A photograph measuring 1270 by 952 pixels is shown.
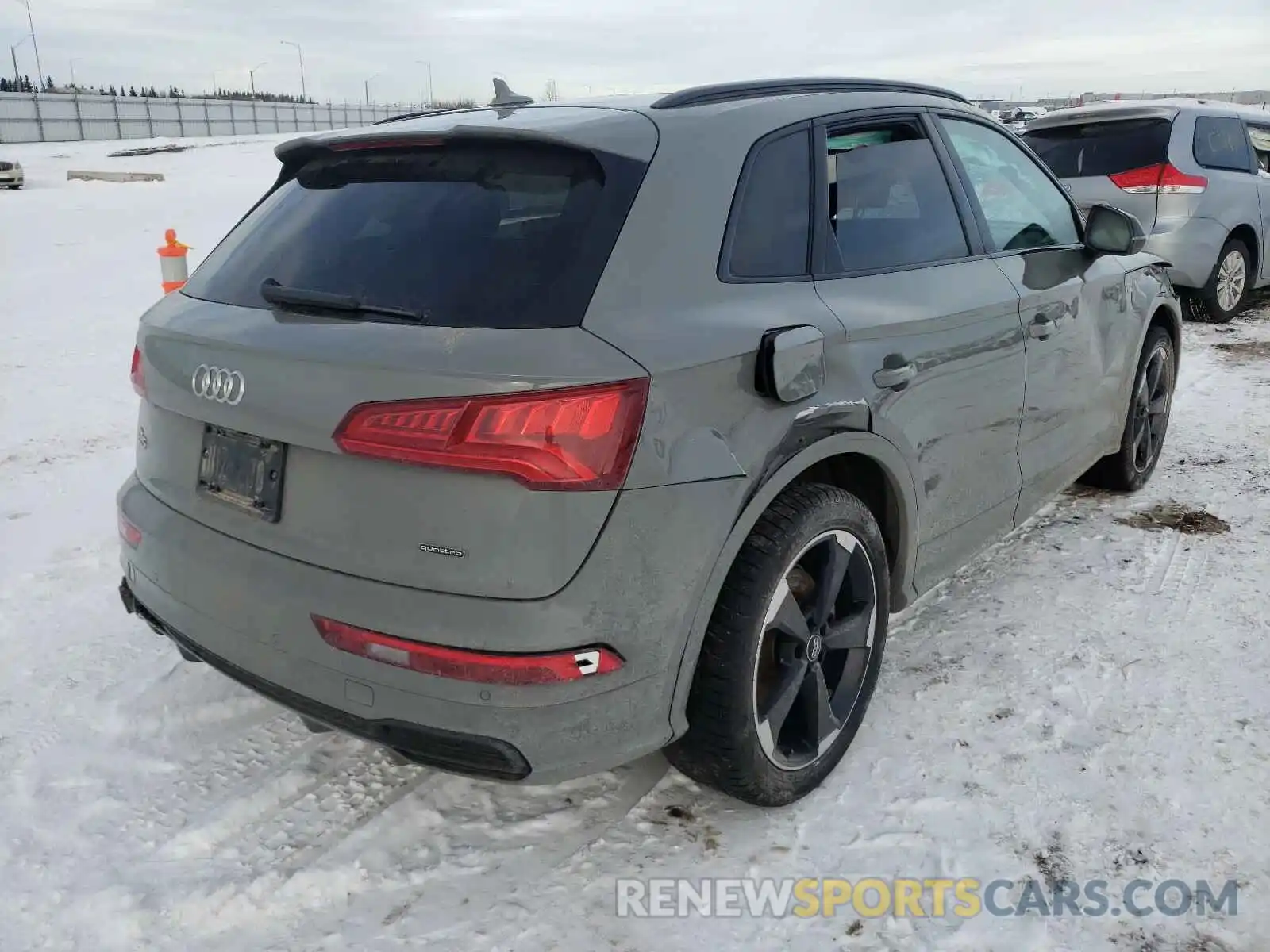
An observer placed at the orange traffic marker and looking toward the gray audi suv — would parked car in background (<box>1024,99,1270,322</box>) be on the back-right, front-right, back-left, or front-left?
front-left

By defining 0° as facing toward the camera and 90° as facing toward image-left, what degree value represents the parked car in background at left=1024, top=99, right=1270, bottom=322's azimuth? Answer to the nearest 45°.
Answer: approximately 225°

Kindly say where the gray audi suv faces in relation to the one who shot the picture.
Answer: facing away from the viewer and to the right of the viewer

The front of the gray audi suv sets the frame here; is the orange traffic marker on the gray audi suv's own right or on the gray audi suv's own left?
on the gray audi suv's own left

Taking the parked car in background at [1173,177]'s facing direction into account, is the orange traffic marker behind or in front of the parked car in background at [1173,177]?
behind

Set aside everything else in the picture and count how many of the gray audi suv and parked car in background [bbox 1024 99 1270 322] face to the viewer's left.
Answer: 0

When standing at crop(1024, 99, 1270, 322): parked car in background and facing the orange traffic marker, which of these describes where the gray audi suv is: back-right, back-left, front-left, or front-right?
front-left

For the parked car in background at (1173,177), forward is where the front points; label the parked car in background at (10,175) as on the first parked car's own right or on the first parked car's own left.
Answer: on the first parked car's own left

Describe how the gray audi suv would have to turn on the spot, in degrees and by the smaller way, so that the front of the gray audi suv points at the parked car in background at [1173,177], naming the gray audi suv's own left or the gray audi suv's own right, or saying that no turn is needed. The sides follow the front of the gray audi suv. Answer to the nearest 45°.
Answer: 0° — it already faces it

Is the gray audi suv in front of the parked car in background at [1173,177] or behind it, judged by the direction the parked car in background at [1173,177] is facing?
behind
